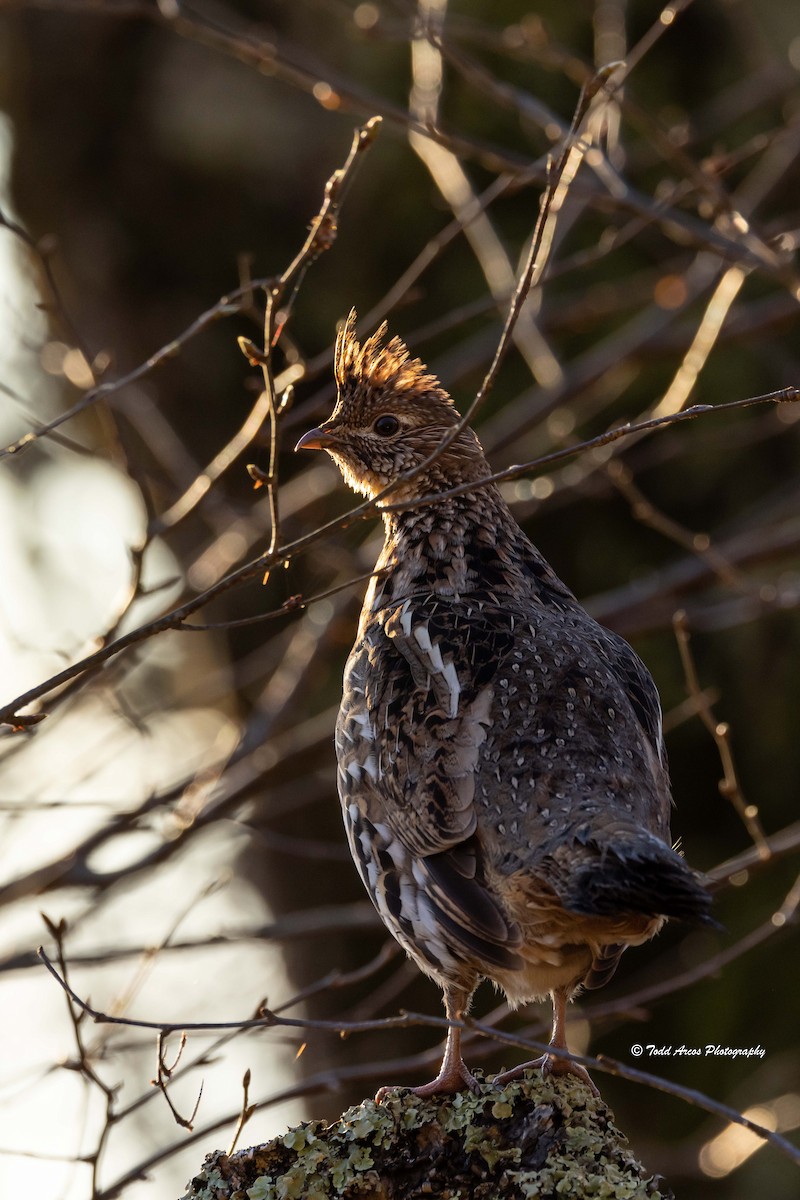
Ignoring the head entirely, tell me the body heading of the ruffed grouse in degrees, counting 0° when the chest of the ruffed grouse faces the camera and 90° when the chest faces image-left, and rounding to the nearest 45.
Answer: approximately 135°
